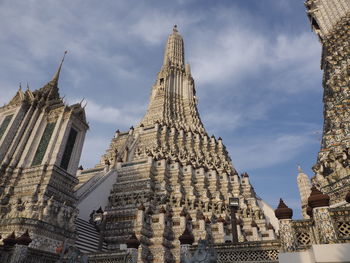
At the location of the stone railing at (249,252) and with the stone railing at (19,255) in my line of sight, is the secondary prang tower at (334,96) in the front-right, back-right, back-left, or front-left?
back-right
